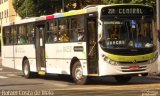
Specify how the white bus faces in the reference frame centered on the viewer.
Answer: facing the viewer and to the right of the viewer
